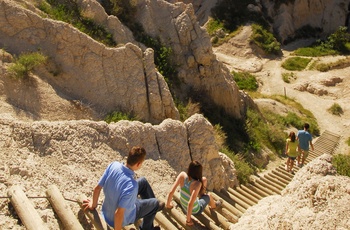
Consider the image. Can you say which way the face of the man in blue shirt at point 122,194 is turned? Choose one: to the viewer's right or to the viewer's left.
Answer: to the viewer's right

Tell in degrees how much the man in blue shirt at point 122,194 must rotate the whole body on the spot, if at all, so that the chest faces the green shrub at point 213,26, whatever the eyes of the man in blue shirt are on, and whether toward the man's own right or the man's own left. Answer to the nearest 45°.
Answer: approximately 45° to the man's own left

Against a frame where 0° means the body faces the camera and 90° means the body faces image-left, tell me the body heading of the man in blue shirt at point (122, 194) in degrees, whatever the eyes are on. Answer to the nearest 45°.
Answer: approximately 225°
